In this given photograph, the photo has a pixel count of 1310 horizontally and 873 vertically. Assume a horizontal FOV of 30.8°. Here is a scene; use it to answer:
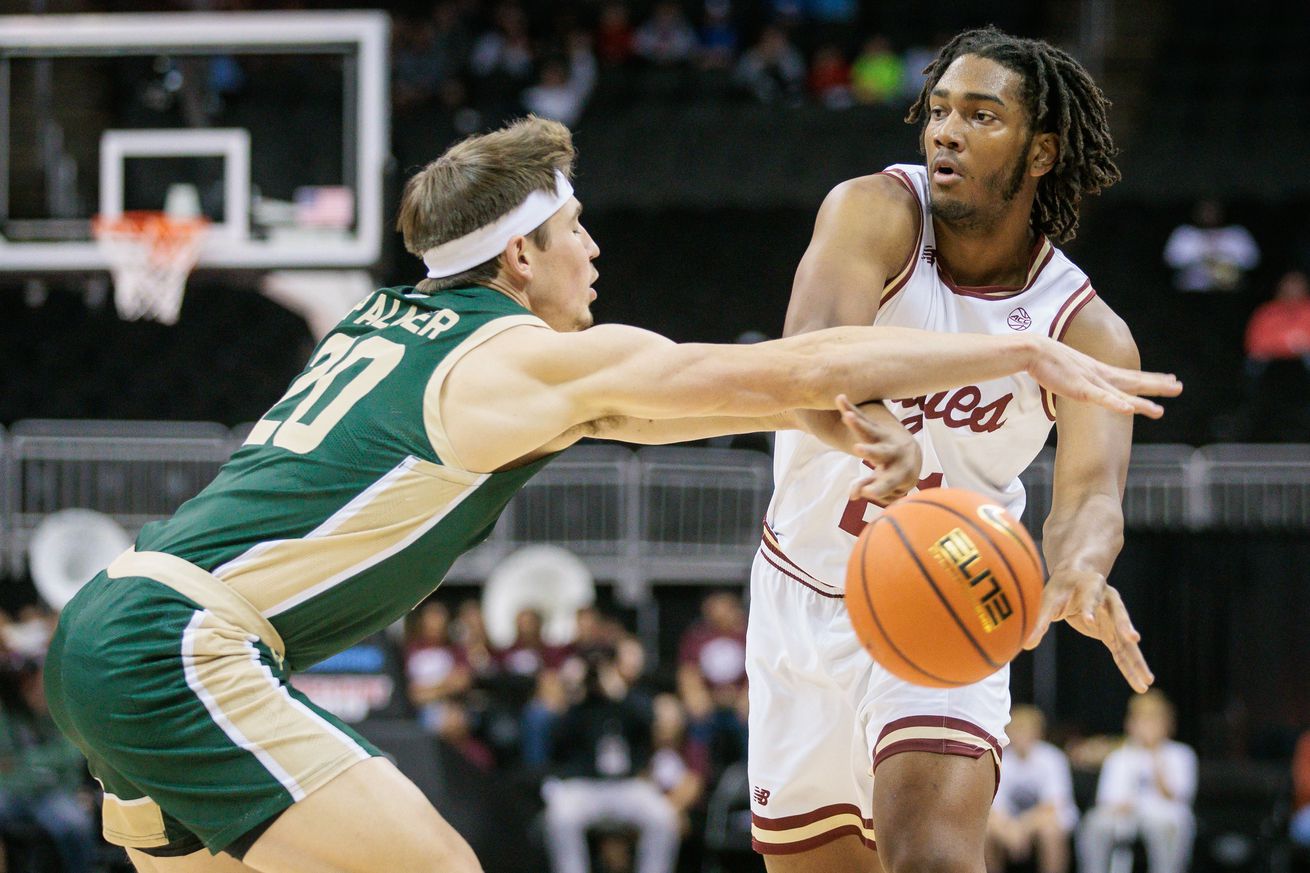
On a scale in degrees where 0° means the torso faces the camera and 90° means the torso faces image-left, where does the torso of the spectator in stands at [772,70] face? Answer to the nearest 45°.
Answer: approximately 0°

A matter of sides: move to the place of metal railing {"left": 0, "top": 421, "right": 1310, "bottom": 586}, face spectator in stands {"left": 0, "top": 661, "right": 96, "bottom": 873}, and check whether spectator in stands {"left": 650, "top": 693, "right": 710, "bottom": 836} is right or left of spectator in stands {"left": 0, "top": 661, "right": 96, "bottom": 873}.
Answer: left

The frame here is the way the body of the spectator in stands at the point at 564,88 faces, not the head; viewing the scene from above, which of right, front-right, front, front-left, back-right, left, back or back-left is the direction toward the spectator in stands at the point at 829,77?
left

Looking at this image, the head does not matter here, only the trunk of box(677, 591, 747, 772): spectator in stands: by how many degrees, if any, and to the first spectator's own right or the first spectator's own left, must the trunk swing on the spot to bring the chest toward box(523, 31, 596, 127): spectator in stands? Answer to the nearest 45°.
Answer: approximately 180°

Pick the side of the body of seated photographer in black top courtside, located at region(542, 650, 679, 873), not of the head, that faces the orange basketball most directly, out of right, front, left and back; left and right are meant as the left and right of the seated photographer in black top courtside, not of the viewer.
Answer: front

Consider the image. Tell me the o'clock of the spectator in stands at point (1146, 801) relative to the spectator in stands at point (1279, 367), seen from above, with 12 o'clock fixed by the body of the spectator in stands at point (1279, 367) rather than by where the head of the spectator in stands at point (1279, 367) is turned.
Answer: the spectator in stands at point (1146, 801) is roughly at 12 o'clock from the spectator in stands at point (1279, 367).

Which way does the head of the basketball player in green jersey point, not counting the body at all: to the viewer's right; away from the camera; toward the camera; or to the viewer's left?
to the viewer's right

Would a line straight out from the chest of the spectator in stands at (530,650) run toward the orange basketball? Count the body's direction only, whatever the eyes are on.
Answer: yes

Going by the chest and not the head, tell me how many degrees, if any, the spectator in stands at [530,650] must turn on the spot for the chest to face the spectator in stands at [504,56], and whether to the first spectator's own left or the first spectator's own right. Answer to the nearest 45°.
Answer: approximately 180°

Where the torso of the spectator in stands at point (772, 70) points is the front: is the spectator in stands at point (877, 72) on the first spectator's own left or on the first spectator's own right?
on the first spectator's own left
